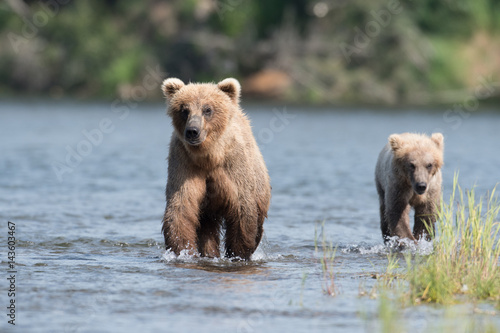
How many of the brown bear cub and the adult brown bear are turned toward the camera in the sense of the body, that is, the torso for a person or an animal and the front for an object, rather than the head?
2

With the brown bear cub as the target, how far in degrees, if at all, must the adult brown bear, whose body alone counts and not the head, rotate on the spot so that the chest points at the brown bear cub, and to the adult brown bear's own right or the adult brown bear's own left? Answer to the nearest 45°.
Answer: approximately 135° to the adult brown bear's own left

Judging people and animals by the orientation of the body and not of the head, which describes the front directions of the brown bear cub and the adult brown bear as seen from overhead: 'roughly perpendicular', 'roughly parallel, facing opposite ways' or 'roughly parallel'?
roughly parallel

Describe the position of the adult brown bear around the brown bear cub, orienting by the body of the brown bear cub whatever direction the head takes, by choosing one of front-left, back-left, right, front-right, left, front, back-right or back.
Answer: front-right

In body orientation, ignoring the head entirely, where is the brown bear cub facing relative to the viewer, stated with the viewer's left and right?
facing the viewer
